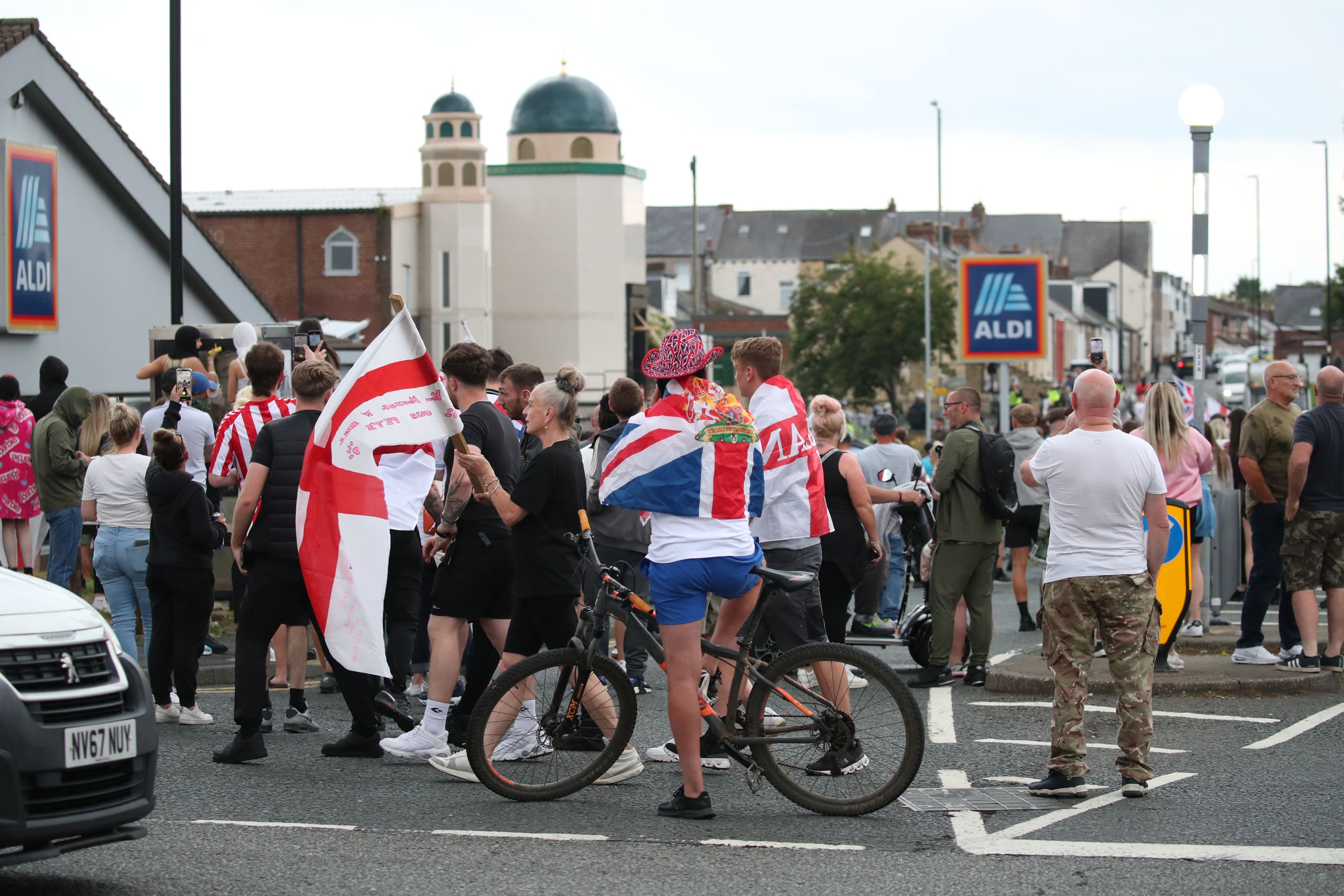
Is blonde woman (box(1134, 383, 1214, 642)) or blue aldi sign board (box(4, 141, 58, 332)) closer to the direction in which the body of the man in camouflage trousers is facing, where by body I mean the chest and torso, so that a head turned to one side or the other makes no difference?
the blonde woman

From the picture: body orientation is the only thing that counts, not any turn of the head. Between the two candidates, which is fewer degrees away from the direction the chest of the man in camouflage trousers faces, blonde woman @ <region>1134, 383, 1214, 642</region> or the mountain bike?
the blonde woman

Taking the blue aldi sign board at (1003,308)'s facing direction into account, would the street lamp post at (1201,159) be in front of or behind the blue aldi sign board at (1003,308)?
in front

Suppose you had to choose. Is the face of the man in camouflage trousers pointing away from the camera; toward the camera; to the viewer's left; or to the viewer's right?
away from the camera

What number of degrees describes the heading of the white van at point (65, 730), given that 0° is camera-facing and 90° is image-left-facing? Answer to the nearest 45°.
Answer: approximately 315°

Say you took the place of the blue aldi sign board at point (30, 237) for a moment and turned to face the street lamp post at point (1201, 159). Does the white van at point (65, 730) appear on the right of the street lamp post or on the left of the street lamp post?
right

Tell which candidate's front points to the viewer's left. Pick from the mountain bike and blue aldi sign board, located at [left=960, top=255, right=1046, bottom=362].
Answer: the mountain bike

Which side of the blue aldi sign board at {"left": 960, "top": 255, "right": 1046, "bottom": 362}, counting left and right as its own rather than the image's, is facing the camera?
front

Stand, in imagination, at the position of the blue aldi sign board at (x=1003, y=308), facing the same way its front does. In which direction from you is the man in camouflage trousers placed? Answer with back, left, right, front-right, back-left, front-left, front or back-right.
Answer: front

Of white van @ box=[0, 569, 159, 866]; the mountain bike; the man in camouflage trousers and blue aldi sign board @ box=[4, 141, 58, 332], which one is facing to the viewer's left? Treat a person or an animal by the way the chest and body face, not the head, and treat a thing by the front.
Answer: the mountain bike

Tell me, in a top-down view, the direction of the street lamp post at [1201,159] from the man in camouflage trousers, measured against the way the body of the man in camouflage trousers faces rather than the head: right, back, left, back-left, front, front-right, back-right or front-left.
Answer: front

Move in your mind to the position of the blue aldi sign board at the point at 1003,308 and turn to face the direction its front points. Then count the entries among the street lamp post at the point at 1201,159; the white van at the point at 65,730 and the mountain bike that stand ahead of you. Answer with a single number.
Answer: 3

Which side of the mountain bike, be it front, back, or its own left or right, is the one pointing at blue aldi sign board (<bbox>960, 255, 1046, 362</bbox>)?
right

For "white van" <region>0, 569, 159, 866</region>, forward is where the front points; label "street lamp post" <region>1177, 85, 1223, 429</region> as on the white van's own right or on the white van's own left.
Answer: on the white van's own left

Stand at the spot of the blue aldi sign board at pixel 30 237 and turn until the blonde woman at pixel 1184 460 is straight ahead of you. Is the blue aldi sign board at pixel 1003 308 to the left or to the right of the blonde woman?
left

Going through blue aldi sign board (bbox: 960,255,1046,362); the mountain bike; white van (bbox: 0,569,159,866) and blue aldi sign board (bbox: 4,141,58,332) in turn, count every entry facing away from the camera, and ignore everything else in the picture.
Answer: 0

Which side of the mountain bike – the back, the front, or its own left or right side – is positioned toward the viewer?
left

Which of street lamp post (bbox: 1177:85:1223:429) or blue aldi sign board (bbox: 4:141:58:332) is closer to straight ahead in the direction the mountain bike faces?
the blue aldi sign board

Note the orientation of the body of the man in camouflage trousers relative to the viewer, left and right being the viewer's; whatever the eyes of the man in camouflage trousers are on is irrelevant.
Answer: facing away from the viewer

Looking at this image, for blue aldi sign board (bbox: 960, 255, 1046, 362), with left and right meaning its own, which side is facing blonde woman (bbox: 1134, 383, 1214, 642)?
front

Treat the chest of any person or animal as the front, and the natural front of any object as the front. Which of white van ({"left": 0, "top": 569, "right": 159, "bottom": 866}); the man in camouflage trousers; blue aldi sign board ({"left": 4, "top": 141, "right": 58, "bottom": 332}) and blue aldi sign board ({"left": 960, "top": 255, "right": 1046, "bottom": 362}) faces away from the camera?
the man in camouflage trousers
